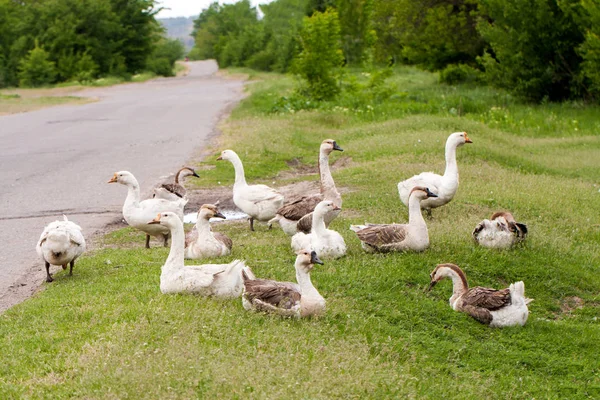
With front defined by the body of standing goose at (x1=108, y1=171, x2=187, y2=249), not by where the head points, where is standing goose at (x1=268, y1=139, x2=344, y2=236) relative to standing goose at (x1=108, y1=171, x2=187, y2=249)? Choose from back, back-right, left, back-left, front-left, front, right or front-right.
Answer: back

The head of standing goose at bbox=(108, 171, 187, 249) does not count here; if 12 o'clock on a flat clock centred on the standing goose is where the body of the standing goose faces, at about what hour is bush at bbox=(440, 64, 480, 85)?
The bush is roughly at 4 o'clock from the standing goose.

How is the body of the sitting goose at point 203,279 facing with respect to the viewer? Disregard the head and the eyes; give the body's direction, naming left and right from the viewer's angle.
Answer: facing to the left of the viewer

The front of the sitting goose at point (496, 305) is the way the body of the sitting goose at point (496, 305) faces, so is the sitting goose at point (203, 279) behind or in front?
in front

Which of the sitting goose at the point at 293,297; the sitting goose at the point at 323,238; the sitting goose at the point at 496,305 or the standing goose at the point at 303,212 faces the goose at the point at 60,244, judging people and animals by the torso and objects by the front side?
the sitting goose at the point at 496,305

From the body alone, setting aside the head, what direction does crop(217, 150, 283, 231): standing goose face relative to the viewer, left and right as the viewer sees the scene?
facing to the left of the viewer

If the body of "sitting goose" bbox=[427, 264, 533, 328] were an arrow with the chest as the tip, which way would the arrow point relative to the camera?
to the viewer's left

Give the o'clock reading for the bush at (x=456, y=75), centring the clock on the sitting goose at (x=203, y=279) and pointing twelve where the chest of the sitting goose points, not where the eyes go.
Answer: The bush is roughly at 4 o'clock from the sitting goose.

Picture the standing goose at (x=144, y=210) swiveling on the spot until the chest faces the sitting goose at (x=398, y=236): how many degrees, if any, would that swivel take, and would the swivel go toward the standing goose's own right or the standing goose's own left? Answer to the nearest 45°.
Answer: approximately 135° to the standing goose's own left

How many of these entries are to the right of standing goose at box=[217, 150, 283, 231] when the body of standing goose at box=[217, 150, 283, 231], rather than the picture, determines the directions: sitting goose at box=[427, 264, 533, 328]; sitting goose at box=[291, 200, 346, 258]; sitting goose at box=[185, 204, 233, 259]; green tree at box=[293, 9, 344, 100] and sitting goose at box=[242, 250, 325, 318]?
1

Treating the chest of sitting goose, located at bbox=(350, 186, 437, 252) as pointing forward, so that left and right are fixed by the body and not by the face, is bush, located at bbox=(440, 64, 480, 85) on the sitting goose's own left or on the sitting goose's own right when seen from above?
on the sitting goose's own left

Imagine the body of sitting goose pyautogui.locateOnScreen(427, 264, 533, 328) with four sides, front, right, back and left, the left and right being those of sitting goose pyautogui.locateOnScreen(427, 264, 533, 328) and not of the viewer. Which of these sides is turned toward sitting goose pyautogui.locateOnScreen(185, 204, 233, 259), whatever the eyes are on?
front

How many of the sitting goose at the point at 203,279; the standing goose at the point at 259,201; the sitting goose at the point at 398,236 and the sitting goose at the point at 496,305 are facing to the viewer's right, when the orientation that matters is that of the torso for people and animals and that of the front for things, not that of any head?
1

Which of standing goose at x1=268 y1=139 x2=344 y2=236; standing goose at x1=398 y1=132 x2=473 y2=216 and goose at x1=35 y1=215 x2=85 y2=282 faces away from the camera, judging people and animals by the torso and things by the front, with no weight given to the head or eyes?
the goose

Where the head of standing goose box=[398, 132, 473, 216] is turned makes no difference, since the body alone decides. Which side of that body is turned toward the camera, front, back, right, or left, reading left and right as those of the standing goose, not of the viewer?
right

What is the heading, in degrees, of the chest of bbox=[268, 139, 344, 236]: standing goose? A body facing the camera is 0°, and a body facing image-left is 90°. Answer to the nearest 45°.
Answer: approximately 270°

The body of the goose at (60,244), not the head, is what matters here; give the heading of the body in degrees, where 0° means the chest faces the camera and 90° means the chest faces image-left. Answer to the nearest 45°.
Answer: approximately 180°

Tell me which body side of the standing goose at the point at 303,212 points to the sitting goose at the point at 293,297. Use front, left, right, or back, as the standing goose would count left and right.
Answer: right

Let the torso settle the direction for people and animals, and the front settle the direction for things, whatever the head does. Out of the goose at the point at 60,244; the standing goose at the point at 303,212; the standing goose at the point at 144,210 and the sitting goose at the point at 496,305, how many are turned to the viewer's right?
1

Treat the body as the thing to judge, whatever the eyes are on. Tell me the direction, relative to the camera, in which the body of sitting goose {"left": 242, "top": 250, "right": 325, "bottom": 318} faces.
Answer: to the viewer's right
